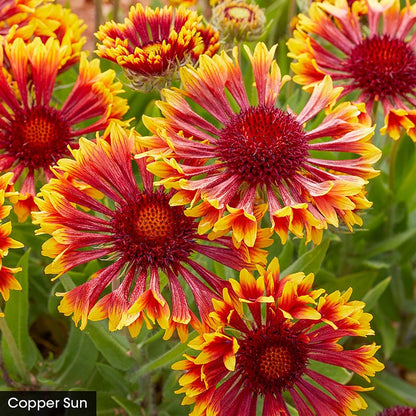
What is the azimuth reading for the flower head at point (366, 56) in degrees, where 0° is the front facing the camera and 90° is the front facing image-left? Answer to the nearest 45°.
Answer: approximately 0°

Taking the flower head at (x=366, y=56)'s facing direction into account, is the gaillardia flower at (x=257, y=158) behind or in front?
in front

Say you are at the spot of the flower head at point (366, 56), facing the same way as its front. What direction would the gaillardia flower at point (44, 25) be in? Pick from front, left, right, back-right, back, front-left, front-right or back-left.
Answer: right

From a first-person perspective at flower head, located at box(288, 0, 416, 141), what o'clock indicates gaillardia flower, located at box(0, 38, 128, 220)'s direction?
The gaillardia flower is roughly at 2 o'clock from the flower head.

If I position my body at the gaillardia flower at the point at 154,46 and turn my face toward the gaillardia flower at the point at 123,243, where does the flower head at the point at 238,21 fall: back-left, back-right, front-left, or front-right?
back-left

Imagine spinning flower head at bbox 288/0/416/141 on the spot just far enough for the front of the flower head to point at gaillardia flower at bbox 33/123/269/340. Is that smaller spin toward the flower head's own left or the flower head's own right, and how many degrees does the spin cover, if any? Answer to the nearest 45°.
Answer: approximately 45° to the flower head's own right

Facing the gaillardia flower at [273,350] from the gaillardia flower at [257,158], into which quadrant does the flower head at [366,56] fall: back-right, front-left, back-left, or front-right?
back-left

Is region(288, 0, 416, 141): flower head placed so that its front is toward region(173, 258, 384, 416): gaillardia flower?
yes
